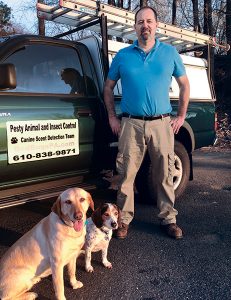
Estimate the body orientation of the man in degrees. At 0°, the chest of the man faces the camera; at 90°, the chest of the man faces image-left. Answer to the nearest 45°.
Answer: approximately 0°

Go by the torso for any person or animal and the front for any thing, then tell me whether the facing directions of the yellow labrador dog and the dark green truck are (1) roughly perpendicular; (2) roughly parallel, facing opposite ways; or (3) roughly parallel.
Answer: roughly perpendicular

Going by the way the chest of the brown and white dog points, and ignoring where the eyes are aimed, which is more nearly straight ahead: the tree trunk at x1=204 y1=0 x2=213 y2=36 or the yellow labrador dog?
the yellow labrador dog

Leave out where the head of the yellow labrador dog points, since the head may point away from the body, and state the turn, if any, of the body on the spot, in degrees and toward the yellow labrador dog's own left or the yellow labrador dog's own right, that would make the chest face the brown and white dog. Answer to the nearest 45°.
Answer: approximately 90° to the yellow labrador dog's own left

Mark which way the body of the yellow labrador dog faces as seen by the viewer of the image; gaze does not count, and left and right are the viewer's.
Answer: facing the viewer and to the right of the viewer

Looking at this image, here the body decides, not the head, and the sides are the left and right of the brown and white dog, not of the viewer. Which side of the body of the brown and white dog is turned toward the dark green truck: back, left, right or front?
back

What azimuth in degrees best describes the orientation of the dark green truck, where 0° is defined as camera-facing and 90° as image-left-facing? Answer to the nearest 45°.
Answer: approximately 45°

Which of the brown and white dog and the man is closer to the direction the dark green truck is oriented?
the brown and white dog

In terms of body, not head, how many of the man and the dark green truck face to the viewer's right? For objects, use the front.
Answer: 0

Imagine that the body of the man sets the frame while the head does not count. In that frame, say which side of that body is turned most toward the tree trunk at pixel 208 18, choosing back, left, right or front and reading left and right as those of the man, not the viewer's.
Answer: back

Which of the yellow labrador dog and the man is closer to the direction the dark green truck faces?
the yellow labrador dog

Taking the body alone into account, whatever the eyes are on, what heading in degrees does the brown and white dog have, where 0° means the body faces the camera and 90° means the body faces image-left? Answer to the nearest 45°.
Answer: approximately 315°
